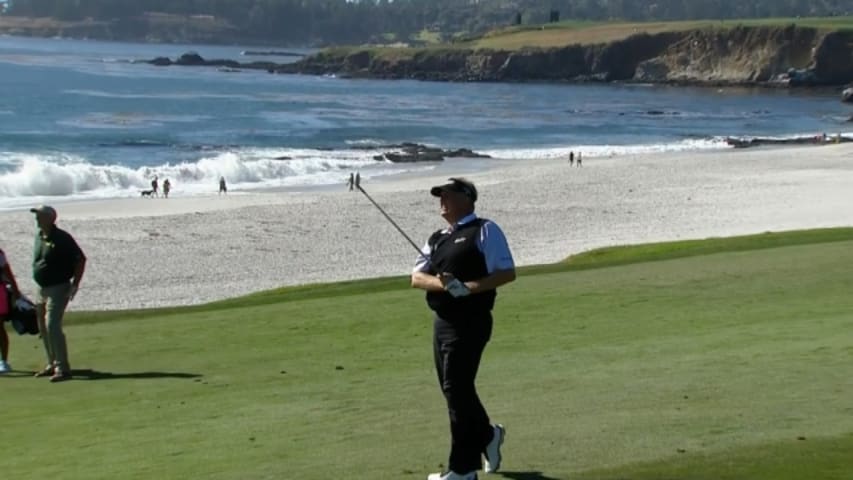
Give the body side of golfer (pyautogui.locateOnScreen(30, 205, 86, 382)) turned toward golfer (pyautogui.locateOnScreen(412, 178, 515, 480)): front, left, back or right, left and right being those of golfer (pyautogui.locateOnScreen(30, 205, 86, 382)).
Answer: left

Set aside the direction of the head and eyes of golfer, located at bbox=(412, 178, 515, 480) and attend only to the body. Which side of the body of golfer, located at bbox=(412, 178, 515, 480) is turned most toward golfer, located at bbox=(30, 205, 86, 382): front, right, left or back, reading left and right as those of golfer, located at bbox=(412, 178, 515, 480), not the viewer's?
right

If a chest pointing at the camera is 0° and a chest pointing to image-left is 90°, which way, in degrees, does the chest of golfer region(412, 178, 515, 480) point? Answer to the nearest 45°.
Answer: approximately 45°

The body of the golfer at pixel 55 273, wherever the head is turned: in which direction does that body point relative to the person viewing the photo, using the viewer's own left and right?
facing the viewer and to the left of the viewer

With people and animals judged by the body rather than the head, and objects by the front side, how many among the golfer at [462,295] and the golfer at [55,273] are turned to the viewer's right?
0

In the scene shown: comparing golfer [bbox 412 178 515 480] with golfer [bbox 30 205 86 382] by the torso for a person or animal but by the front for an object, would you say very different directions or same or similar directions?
same or similar directions
